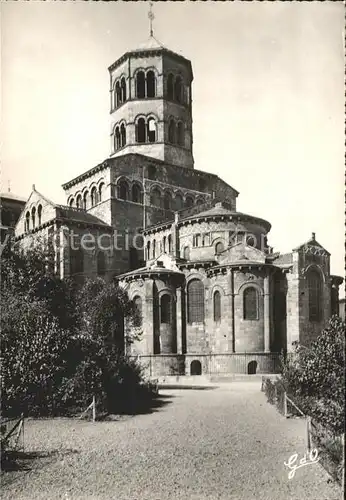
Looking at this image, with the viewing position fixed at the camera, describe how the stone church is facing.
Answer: facing away from the viewer and to the left of the viewer
